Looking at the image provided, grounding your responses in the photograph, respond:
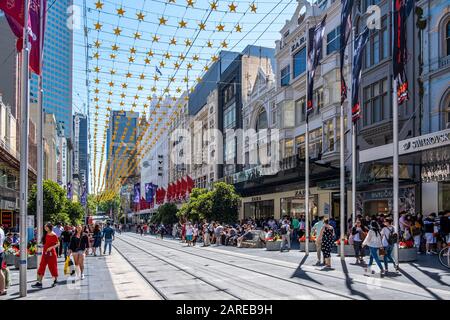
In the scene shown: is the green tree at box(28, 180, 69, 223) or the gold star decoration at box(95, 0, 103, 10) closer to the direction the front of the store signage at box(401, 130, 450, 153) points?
the gold star decoration

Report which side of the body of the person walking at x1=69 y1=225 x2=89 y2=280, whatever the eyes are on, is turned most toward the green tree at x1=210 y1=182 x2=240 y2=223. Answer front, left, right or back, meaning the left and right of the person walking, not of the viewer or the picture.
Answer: back

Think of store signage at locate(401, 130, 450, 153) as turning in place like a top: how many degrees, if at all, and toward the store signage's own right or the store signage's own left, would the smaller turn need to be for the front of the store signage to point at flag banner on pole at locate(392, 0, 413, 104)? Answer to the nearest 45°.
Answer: approximately 45° to the store signage's own left

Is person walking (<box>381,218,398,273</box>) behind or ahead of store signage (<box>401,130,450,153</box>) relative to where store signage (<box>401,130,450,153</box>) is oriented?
ahead

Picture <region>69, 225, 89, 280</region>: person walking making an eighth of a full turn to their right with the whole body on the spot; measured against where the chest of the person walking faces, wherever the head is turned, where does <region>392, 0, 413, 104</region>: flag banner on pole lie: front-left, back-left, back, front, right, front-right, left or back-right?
back-left

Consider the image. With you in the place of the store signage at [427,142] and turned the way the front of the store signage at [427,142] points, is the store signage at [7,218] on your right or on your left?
on your right

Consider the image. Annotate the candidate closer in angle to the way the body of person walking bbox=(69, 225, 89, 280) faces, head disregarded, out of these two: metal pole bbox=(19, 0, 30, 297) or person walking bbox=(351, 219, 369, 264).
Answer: the metal pole

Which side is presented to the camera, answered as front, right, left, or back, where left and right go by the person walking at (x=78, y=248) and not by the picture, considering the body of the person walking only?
front

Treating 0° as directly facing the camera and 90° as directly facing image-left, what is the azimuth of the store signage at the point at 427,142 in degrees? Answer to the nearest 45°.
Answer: approximately 45°

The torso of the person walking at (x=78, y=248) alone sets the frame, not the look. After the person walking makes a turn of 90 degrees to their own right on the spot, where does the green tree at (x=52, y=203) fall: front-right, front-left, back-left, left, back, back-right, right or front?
right

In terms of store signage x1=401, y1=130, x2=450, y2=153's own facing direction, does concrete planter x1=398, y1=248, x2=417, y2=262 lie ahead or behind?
ahead
